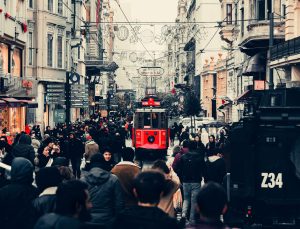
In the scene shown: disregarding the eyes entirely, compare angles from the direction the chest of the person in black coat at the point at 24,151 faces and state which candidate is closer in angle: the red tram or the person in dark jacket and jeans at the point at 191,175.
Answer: the red tram

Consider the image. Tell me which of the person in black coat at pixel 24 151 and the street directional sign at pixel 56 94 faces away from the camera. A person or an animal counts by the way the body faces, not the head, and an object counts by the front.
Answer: the person in black coat

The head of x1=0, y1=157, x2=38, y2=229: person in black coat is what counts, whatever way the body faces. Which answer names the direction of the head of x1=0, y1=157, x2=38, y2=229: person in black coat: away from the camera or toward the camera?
away from the camera

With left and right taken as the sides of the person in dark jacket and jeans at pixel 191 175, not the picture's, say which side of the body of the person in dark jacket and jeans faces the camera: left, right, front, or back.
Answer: back

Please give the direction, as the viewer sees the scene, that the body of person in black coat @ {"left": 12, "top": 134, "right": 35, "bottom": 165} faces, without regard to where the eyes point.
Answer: away from the camera

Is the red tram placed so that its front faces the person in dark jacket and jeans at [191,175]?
yes

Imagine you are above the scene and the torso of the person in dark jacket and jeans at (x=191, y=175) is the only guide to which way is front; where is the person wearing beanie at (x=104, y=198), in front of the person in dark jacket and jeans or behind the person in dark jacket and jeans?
behind

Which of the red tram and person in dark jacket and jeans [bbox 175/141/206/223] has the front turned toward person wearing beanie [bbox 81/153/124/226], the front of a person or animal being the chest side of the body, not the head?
the red tram

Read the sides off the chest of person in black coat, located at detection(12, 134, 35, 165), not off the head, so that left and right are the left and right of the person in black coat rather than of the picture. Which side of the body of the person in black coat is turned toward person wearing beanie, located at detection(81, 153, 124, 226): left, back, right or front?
back

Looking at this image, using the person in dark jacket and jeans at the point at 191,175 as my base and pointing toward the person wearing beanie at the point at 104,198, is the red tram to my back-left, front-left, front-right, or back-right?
back-right

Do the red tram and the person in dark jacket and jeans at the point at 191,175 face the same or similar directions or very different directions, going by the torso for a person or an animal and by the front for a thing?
very different directions

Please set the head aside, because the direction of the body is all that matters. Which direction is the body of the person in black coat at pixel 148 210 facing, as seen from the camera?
away from the camera

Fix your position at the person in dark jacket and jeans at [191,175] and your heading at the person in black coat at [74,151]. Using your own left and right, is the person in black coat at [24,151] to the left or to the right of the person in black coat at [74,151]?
left
